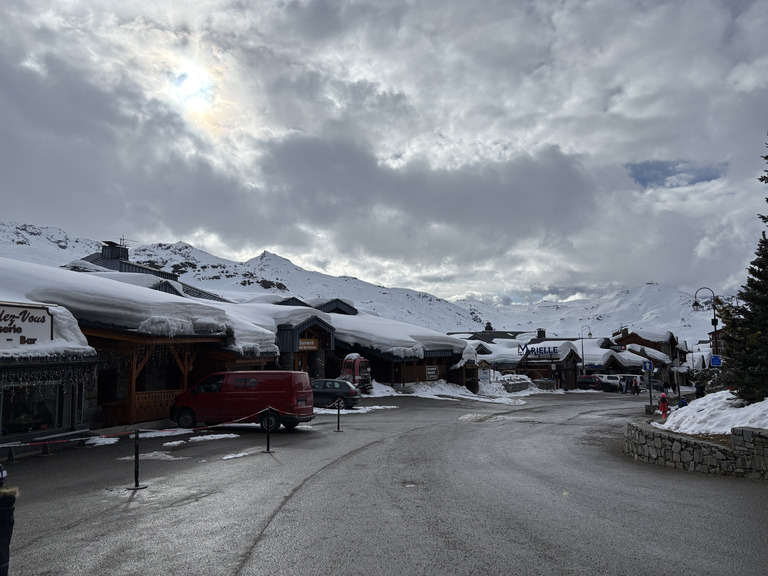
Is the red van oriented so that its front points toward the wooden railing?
yes

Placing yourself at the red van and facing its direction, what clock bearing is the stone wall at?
The stone wall is roughly at 6 o'clock from the red van.

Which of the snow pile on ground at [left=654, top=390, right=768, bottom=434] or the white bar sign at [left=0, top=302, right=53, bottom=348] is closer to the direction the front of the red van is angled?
the white bar sign

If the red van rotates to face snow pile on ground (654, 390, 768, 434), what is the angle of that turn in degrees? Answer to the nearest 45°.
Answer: approximately 180°

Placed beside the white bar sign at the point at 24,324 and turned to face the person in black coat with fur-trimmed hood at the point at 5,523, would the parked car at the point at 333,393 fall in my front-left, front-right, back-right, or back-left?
back-left

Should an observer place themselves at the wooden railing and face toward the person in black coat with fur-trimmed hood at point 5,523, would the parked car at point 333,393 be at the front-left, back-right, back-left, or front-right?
back-left

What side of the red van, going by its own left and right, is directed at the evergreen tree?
back

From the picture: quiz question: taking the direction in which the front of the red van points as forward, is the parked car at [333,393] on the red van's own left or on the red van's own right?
on the red van's own right

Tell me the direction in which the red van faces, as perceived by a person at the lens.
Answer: facing away from the viewer and to the left of the viewer
